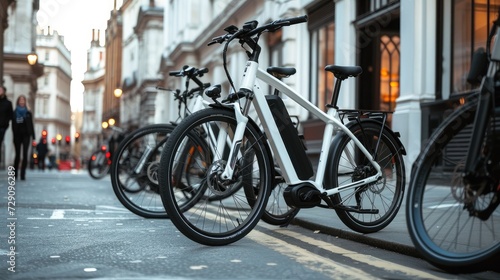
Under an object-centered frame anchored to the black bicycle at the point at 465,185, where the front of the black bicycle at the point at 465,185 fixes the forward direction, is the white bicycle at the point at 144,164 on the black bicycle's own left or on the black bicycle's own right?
on the black bicycle's own right

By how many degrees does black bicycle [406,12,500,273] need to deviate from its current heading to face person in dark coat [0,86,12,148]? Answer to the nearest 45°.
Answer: approximately 90° to its right

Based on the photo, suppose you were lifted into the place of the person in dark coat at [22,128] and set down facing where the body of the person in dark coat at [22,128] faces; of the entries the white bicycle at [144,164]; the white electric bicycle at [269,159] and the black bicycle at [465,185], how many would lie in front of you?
3

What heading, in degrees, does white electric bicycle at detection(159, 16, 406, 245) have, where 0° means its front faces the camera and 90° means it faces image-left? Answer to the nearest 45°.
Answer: approximately 45°

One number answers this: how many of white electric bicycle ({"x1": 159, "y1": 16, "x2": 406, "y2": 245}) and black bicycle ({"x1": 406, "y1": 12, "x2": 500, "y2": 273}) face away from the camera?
0

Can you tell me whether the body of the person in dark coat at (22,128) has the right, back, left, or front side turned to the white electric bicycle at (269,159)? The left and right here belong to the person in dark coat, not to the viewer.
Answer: front

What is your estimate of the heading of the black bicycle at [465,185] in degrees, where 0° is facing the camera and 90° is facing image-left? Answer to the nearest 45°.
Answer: approximately 45°

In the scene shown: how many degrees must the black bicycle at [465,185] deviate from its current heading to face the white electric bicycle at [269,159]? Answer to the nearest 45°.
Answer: approximately 90° to its right

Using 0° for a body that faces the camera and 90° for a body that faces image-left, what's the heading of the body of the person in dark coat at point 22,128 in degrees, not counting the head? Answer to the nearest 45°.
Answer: approximately 0°

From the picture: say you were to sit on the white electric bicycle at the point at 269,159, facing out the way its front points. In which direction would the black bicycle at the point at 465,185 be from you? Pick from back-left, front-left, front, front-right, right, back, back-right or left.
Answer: left
